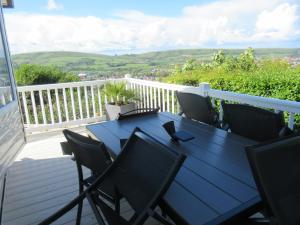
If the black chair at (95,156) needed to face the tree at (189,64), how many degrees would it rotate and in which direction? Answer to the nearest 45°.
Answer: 0° — it already faces it

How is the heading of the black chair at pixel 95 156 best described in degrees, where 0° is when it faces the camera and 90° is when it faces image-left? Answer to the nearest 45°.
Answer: approximately 225°

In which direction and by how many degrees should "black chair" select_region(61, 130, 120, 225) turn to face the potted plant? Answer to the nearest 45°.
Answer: approximately 45° to its left

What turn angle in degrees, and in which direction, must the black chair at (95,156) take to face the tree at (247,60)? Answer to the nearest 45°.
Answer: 0° — it already faces it

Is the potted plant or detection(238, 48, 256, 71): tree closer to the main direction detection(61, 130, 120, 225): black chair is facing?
the tree
